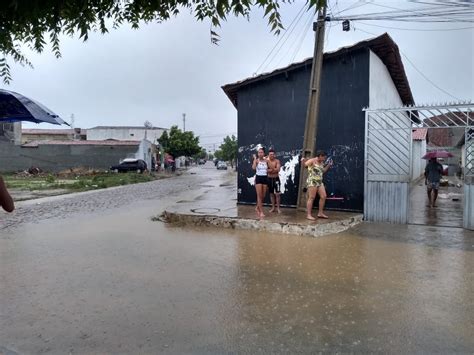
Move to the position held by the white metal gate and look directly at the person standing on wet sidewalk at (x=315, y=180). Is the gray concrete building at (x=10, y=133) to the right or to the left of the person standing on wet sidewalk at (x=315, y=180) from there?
right

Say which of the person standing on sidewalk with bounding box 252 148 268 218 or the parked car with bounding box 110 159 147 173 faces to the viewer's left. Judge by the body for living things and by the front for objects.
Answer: the parked car

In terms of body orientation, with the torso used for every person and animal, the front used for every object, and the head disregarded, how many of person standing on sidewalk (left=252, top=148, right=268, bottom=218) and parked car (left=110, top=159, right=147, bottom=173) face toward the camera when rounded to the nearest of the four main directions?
1

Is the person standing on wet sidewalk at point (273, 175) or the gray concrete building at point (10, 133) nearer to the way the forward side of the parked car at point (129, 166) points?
the gray concrete building

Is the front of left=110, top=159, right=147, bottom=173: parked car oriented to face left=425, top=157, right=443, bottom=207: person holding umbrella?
no

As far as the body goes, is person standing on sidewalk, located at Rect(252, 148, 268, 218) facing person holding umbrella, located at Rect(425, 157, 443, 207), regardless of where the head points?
no

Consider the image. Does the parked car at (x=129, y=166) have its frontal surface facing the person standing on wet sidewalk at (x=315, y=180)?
no

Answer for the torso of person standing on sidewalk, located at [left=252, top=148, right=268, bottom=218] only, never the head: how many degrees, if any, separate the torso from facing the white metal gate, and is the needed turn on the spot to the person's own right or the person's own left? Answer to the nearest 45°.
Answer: approximately 90° to the person's own left

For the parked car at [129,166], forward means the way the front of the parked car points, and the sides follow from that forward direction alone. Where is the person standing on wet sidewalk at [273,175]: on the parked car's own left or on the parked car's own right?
on the parked car's own left

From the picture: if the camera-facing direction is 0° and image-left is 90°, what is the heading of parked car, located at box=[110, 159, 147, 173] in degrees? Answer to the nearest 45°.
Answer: approximately 90°

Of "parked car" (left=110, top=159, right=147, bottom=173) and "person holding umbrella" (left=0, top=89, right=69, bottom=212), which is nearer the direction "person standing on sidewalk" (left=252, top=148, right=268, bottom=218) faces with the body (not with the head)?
the person holding umbrella

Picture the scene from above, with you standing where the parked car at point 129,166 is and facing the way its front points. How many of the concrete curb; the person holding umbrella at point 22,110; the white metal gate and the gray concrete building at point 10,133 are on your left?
3

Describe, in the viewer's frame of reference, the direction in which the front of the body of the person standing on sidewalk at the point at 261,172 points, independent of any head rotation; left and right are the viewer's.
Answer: facing the viewer

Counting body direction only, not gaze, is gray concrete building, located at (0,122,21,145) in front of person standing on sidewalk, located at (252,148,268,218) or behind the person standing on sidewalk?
behind

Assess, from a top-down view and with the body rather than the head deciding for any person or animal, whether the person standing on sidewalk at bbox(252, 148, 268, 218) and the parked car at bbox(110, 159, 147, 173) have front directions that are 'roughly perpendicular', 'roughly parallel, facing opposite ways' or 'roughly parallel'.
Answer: roughly perpendicular

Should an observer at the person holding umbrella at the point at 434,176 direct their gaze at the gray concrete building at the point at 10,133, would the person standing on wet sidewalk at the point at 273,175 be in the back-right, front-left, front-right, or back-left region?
front-left
